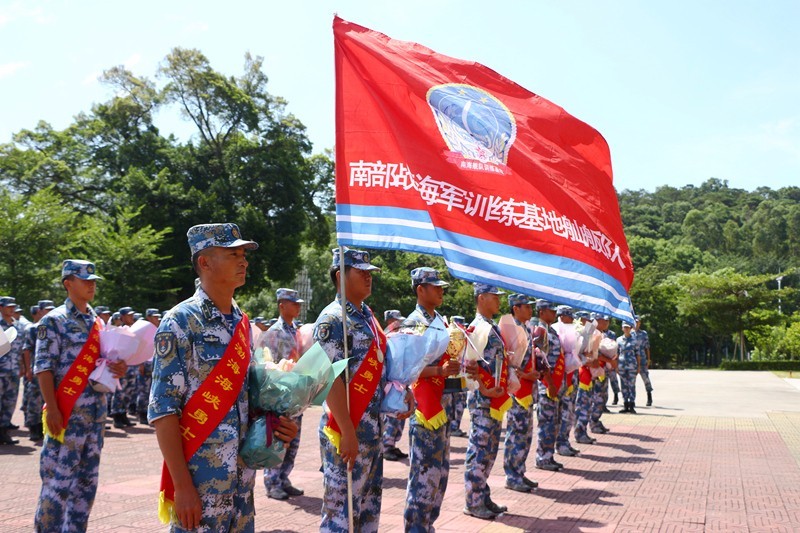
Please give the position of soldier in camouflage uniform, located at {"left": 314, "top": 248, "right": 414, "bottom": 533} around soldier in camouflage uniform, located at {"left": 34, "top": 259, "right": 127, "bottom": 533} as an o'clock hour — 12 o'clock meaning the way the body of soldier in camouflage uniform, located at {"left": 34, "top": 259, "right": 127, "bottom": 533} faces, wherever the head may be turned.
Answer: soldier in camouflage uniform, located at {"left": 314, "top": 248, "right": 414, "bottom": 533} is roughly at 12 o'clock from soldier in camouflage uniform, located at {"left": 34, "top": 259, "right": 127, "bottom": 533}.

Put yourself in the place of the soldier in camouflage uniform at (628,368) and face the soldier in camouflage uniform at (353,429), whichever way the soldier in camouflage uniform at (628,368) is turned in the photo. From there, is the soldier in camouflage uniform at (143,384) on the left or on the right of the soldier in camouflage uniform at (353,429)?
right

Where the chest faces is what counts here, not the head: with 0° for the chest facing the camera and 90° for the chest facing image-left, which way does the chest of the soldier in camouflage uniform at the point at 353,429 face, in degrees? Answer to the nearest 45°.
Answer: approximately 315°

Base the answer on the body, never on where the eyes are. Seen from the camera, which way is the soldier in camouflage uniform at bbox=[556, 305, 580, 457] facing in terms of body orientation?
to the viewer's right

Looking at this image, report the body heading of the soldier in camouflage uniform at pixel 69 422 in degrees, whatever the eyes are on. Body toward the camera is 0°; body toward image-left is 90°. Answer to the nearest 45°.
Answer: approximately 315°

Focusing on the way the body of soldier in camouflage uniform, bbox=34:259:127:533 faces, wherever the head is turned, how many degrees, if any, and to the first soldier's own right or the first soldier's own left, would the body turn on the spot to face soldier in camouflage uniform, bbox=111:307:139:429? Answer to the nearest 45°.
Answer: approximately 135° to the first soldier's own left

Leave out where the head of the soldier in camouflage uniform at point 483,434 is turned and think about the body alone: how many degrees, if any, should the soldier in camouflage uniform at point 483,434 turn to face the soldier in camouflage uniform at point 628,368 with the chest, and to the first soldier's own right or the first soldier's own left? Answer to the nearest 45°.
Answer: approximately 90° to the first soldier's own left

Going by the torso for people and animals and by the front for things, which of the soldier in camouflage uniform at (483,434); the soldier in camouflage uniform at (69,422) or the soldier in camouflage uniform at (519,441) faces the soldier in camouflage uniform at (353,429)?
the soldier in camouflage uniform at (69,422)

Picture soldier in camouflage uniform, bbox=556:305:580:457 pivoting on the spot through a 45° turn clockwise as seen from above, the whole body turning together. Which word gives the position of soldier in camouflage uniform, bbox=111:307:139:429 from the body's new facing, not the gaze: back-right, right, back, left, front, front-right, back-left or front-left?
back-right

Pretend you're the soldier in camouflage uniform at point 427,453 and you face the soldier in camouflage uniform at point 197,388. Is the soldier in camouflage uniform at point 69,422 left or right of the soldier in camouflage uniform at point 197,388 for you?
right
